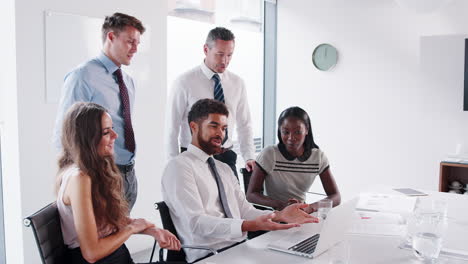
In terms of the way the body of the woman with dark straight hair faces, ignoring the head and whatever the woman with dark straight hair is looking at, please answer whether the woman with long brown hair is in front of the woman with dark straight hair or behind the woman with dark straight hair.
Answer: in front

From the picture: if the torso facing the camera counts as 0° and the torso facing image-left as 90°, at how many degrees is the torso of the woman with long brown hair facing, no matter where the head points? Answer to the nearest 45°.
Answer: approximately 270°

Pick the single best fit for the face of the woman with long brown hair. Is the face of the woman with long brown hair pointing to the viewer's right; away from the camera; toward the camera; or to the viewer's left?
to the viewer's right

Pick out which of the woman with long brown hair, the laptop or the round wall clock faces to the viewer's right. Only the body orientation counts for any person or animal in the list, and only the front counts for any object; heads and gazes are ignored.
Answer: the woman with long brown hair

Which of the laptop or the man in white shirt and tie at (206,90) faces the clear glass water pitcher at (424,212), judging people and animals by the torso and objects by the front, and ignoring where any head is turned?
the man in white shirt and tie

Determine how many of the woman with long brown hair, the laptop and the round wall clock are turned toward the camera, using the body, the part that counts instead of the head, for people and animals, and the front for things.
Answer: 1

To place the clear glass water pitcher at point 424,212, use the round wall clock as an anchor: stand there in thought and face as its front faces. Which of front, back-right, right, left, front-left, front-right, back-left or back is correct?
front

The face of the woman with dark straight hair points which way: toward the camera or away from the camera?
toward the camera

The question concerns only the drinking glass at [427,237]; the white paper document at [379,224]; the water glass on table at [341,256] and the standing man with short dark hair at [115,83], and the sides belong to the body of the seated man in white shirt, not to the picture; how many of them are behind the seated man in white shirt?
1

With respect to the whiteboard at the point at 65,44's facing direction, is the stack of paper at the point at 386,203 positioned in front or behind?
in front

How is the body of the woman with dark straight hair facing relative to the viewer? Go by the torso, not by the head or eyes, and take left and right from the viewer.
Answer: facing the viewer

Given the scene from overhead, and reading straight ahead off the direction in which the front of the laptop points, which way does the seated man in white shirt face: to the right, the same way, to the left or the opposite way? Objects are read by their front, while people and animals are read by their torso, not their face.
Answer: the opposite way

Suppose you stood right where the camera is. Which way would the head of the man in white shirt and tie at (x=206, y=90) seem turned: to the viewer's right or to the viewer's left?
to the viewer's right

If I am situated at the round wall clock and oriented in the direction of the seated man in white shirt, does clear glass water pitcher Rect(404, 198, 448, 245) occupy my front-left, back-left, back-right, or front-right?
front-left

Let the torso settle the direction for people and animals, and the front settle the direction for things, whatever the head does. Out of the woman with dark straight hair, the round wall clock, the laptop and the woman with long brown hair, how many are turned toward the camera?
2

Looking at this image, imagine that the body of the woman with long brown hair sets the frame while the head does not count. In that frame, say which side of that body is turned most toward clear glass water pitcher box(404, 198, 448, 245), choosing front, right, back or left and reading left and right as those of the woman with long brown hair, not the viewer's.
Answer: front

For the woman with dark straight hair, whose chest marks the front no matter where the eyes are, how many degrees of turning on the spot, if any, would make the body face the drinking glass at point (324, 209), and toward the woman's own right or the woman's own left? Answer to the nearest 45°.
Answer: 0° — they already face it

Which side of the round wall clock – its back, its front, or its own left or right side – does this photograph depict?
front

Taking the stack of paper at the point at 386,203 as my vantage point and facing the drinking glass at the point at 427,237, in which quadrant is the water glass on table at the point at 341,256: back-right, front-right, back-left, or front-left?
front-right
